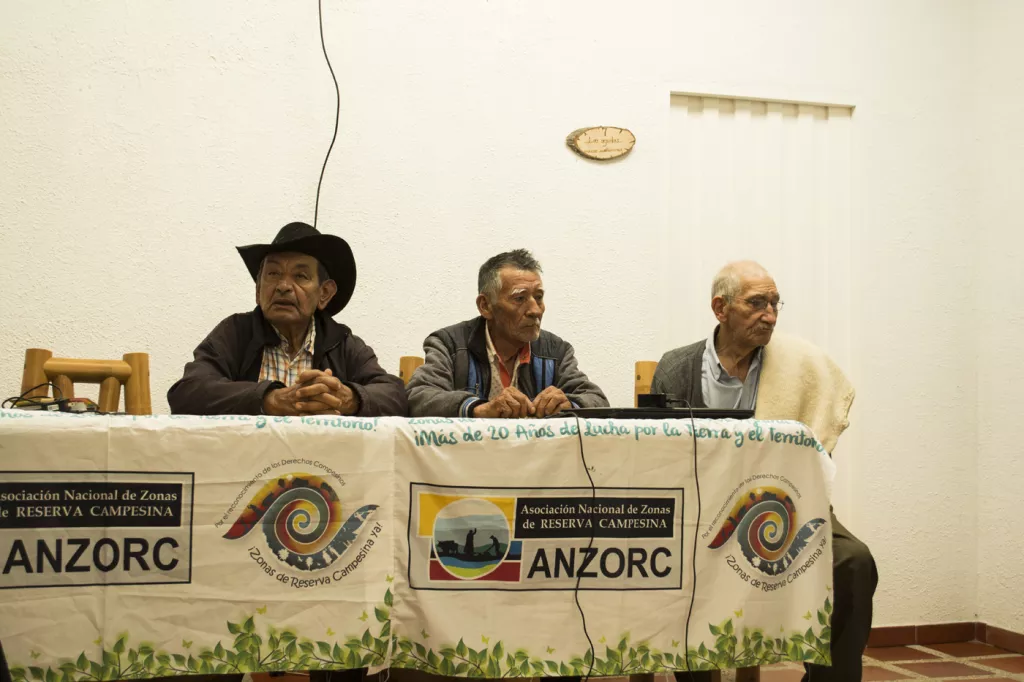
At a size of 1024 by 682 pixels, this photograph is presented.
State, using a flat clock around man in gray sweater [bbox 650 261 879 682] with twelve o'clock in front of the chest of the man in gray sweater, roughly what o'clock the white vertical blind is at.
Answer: The white vertical blind is roughly at 6 o'clock from the man in gray sweater.

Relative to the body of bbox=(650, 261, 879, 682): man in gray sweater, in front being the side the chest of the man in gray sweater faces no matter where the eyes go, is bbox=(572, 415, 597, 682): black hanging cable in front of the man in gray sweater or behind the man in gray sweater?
in front

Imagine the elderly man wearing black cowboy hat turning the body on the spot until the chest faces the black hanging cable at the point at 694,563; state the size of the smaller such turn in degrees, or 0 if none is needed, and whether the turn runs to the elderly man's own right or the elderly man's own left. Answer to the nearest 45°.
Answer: approximately 45° to the elderly man's own left

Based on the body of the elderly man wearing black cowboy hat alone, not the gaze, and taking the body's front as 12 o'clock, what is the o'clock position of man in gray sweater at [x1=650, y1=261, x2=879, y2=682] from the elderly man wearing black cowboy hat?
The man in gray sweater is roughly at 9 o'clock from the elderly man wearing black cowboy hat.

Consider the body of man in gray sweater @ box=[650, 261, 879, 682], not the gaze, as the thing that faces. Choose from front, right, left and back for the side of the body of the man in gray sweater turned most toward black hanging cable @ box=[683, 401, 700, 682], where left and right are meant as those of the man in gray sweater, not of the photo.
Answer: front

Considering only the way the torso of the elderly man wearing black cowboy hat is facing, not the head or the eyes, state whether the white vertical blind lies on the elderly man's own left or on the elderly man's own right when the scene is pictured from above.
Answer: on the elderly man's own left

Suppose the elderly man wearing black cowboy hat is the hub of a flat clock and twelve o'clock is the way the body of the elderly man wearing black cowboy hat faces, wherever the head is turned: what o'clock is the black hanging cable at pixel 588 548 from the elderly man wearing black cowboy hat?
The black hanging cable is roughly at 11 o'clock from the elderly man wearing black cowboy hat.

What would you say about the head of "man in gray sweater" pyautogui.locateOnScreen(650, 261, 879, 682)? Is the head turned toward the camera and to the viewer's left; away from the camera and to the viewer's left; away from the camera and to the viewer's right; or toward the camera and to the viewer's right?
toward the camera and to the viewer's right

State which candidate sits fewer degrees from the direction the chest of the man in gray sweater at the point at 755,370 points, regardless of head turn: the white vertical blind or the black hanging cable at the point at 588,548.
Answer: the black hanging cable

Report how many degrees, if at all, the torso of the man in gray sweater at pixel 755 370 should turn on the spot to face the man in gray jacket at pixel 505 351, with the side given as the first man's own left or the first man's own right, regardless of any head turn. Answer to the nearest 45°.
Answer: approximately 90° to the first man's own right

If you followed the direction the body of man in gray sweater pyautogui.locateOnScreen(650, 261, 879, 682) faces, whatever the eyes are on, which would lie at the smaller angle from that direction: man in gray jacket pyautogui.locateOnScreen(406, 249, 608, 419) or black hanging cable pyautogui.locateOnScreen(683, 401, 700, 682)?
the black hanging cable
